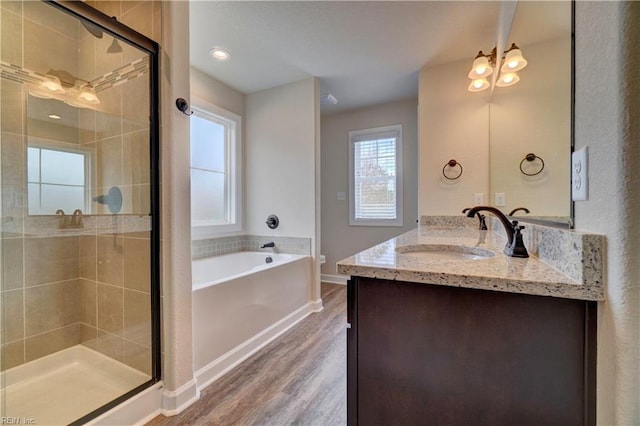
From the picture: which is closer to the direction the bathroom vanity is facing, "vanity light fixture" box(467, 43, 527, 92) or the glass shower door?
the glass shower door

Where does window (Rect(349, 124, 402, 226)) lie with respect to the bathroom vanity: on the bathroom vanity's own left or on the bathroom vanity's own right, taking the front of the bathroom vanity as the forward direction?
on the bathroom vanity's own right
